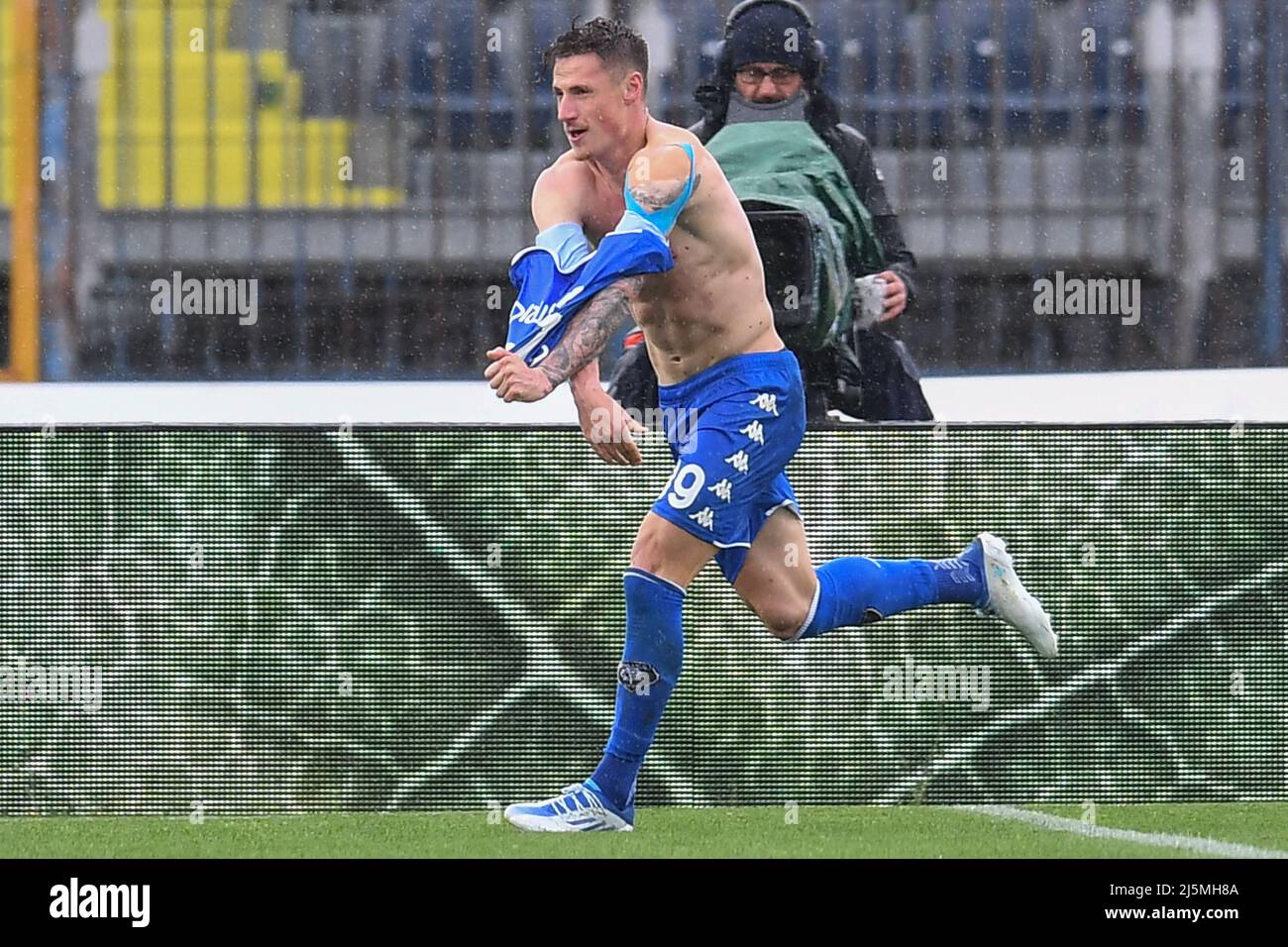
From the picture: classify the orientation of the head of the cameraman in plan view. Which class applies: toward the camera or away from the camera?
toward the camera

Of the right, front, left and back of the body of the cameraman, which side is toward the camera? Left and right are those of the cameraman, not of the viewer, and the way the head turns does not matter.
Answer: front

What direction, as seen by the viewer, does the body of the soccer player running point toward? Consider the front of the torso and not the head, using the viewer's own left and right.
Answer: facing the viewer and to the left of the viewer

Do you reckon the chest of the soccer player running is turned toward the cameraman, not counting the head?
no

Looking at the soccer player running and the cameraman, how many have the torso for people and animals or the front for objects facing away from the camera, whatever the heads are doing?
0

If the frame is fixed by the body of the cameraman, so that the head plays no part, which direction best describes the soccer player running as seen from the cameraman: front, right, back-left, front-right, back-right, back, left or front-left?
front
